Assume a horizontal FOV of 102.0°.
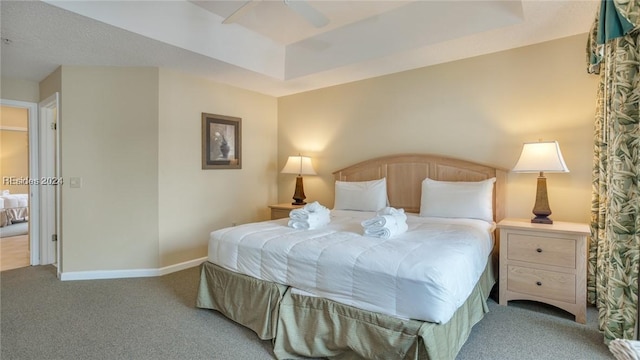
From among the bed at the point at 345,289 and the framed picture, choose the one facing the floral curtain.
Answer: the framed picture

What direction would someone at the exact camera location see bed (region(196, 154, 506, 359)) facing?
facing the viewer and to the left of the viewer

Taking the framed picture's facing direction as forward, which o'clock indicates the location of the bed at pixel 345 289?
The bed is roughly at 1 o'clock from the framed picture.

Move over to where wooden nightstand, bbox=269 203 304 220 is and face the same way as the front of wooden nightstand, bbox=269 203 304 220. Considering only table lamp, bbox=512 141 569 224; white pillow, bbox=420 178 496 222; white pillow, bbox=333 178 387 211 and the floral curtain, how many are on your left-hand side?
4

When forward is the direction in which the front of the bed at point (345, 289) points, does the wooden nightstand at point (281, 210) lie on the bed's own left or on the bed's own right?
on the bed's own right

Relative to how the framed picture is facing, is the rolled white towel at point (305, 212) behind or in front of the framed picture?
in front

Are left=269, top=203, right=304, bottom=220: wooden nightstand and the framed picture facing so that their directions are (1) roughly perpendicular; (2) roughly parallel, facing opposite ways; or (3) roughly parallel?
roughly perpendicular

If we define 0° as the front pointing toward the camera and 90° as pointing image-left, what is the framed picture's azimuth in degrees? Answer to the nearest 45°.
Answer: approximately 315°

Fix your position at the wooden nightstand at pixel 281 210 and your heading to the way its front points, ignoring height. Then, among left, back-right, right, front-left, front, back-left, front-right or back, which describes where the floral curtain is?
left

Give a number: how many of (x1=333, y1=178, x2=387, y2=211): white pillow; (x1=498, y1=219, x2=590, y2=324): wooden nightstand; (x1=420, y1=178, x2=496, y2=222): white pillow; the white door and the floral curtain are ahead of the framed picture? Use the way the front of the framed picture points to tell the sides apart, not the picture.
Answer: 4

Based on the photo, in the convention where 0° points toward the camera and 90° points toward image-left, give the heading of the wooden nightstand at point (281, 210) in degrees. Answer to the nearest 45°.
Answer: approximately 45°

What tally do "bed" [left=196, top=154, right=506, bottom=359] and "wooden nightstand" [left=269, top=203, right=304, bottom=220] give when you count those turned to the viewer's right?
0

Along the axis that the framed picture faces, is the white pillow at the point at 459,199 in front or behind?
in front

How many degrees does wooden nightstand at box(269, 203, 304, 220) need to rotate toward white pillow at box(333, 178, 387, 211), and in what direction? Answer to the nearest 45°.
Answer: approximately 90° to its left

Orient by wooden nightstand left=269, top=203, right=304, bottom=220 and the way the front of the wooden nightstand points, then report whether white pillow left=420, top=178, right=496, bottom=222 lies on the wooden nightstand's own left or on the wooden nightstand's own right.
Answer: on the wooden nightstand's own left

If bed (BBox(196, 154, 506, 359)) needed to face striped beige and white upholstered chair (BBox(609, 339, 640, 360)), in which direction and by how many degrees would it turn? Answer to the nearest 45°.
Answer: approximately 90° to its left

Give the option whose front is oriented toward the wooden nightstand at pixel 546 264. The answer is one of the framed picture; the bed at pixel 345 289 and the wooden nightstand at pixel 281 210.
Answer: the framed picture
